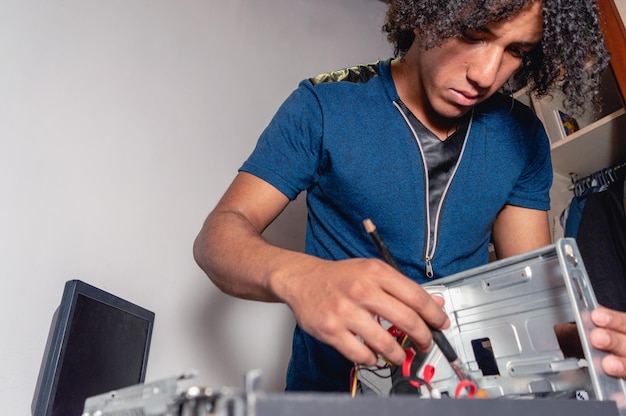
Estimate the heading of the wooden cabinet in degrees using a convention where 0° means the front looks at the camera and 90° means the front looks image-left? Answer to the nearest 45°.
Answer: approximately 45°

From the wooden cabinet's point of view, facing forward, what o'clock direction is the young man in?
The young man is roughly at 11 o'clock from the wooden cabinet.
